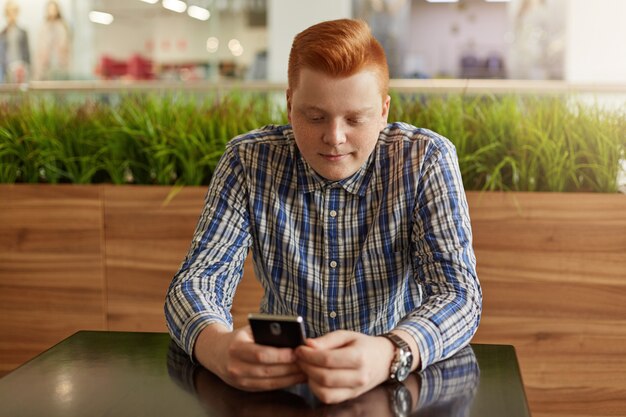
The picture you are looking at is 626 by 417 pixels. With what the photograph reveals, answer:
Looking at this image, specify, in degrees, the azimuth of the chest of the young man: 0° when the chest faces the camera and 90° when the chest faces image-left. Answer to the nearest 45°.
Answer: approximately 0°

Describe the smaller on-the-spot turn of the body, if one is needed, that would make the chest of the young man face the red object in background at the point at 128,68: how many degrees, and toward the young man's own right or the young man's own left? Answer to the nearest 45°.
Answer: approximately 180°

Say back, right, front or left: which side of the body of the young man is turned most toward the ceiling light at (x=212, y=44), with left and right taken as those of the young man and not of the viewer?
back

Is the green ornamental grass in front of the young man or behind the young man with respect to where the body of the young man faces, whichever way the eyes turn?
behind

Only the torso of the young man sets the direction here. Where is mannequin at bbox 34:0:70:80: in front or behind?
behind

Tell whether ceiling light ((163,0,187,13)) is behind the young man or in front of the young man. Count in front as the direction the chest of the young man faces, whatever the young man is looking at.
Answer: behind

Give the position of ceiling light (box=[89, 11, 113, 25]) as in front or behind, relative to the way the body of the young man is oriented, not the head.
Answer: behind

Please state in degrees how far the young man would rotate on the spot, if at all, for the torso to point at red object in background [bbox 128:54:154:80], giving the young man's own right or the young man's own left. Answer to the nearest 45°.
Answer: approximately 180°
